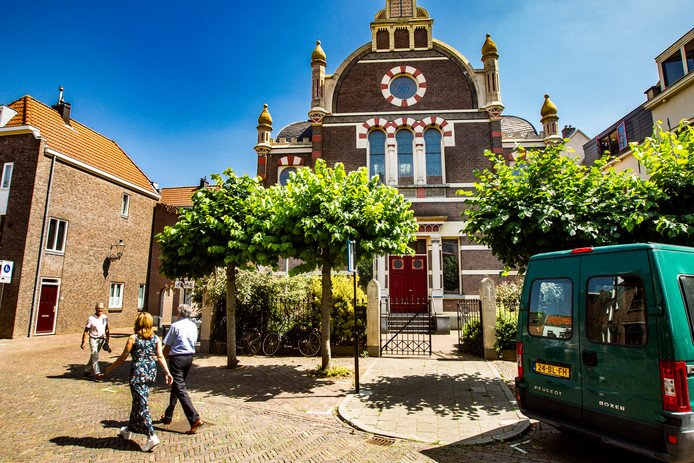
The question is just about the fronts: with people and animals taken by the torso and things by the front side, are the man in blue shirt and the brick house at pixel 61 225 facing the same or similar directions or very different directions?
very different directions

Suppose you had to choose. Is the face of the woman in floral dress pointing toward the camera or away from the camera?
away from the camera

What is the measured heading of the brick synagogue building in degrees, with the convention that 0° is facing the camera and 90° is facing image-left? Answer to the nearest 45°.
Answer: approximately 0°

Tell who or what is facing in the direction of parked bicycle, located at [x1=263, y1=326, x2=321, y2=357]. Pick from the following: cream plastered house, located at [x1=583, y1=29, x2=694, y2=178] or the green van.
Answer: the cream plastered house

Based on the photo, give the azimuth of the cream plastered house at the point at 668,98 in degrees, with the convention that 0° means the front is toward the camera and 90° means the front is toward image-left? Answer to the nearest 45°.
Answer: approximately 45°

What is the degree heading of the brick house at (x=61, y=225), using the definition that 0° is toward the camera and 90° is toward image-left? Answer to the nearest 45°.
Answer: approximately 315°

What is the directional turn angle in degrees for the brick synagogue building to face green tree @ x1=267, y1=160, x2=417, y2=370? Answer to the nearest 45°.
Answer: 0° — it already faces it

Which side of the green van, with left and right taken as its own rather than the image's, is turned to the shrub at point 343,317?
left
